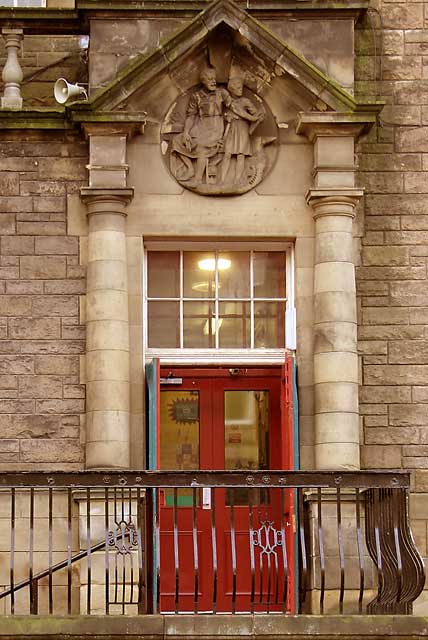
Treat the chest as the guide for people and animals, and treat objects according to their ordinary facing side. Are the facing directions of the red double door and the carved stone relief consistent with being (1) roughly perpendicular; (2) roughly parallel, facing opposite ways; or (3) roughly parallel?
roughly parallel

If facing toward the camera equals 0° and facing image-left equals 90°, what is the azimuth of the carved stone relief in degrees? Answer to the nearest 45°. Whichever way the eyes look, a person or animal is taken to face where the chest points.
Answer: approximately 0°

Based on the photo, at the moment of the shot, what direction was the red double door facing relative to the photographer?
facing the viewer

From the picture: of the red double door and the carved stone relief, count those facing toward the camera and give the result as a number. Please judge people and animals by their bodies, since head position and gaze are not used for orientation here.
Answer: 2
